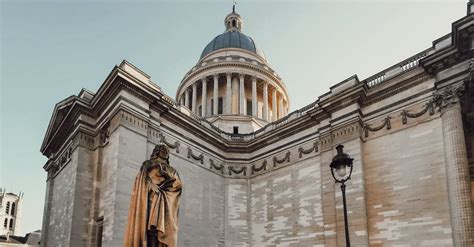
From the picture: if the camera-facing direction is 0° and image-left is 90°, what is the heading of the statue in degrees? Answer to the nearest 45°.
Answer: approximately 315°

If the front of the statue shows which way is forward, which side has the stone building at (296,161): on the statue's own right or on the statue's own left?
on the statue's own left
